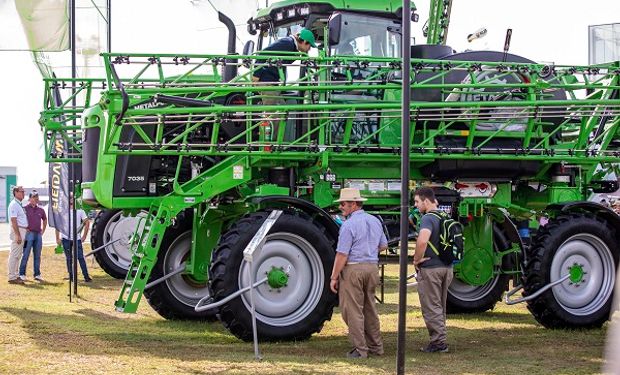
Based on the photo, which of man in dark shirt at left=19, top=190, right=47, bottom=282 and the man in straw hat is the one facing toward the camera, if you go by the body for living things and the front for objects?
the man in dark shirt

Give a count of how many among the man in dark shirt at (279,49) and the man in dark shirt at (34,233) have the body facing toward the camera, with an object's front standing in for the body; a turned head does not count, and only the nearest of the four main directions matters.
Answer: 1

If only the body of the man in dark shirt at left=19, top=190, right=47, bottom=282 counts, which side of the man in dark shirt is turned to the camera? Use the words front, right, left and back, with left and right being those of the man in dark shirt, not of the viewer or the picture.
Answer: front

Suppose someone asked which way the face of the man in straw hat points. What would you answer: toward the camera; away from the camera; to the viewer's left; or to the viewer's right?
to the viewer's left

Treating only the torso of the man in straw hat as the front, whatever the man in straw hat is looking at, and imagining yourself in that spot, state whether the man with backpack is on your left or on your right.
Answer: on your right

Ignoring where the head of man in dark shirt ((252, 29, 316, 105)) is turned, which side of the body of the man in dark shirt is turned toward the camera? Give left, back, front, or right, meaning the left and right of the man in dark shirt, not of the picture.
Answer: right

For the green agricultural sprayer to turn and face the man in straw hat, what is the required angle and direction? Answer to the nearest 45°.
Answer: approximately 45° to its left

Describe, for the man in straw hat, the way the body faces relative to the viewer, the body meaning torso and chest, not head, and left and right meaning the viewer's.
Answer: facing away from the viewer and to the left of the viewer

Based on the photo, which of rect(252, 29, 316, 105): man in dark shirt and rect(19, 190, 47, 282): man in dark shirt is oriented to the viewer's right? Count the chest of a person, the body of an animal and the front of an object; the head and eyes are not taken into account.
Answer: rect(252, 29, 316, 105): man in dark shirt

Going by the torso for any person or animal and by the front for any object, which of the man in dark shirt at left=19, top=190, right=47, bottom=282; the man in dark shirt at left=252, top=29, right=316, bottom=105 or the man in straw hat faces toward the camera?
the man in dark shirt at left=19, top=190, right=47, bottom=282
